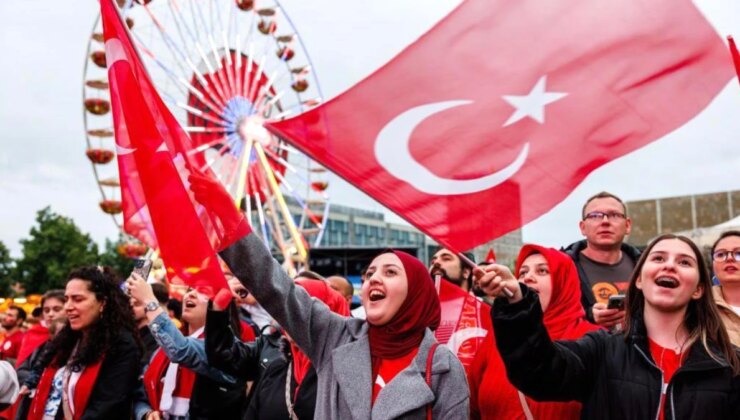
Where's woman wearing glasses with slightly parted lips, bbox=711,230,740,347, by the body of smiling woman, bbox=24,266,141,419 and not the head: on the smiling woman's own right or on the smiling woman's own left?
on the smiling woman's own left

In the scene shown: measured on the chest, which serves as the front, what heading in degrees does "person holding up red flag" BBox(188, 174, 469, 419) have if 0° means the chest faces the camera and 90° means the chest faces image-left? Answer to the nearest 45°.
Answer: approximately 45°

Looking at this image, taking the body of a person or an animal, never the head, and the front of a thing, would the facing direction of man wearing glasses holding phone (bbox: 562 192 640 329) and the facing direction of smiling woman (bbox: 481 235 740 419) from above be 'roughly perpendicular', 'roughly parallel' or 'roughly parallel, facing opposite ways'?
roughly parallel

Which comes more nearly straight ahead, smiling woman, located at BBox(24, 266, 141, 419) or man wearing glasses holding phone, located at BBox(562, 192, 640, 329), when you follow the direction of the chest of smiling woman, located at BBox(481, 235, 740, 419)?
the smiling woman

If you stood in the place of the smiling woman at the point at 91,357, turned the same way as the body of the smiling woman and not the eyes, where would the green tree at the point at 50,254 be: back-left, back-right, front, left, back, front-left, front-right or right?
back-right

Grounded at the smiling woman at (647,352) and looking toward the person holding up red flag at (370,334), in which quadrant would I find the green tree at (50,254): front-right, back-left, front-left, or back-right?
front-right

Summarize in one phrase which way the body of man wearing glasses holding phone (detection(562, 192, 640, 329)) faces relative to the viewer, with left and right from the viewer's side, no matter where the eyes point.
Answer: facing the viewer

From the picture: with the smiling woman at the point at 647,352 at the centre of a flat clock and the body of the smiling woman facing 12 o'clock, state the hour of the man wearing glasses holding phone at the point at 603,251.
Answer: The man wearing glasses holding phone is roughly at 6 o'clock from the smiling woman.

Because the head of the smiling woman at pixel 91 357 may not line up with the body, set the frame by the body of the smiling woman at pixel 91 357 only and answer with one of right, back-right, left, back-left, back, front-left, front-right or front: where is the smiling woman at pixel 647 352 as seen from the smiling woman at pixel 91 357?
left

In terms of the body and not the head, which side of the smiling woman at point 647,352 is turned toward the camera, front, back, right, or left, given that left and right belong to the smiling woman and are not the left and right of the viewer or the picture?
front

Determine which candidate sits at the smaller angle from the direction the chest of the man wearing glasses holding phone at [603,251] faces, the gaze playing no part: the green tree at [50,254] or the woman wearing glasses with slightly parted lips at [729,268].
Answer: the woman wearing glasses with slightly parted lips

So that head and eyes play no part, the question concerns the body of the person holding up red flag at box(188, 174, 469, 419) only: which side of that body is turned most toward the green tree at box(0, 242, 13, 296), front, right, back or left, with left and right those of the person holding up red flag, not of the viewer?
right

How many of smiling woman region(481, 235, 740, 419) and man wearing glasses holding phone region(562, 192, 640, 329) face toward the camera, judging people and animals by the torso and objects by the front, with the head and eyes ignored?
2

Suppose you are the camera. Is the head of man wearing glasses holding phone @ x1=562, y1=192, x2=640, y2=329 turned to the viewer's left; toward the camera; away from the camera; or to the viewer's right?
toward the camera
